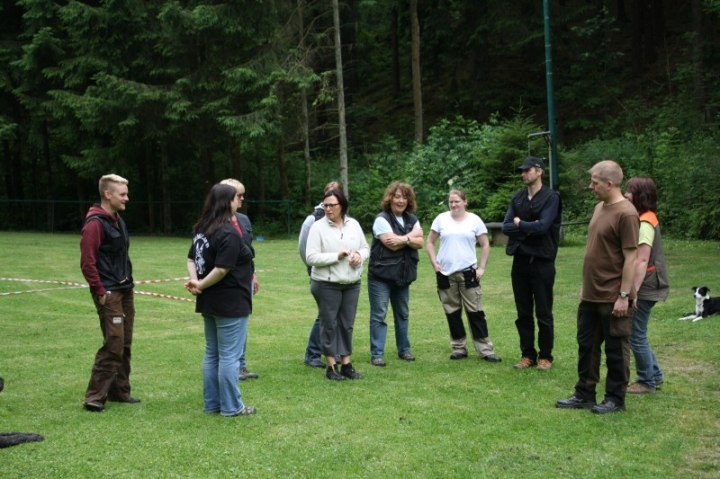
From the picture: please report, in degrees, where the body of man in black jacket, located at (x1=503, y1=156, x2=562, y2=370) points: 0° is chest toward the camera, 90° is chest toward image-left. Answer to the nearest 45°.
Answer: approximately 45°

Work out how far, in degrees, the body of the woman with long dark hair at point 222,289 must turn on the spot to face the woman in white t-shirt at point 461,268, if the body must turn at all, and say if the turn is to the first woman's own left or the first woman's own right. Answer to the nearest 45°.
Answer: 0° — they already face them

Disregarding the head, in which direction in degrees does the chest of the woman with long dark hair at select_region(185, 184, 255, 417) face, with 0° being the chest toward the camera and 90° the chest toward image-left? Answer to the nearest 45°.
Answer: approximately 225°

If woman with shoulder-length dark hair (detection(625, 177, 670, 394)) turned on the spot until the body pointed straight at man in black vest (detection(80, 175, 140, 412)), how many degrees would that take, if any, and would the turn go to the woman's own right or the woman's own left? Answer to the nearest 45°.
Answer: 0° — they already face them

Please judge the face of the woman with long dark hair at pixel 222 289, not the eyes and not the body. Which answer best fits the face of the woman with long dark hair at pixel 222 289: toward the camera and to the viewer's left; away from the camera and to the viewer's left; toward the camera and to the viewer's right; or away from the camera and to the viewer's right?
away from the camera and to the viewer's right

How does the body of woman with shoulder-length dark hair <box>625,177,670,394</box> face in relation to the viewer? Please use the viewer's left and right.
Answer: facing to the left of the viewer

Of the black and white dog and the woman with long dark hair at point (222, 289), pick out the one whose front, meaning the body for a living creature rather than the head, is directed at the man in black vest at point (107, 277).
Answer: the black and white dog

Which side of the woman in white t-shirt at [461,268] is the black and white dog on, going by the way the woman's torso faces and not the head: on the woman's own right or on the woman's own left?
on the woman's own left

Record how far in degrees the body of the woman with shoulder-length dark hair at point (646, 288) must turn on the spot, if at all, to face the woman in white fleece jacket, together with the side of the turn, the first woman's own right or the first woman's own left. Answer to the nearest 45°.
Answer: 0° — they already face them
